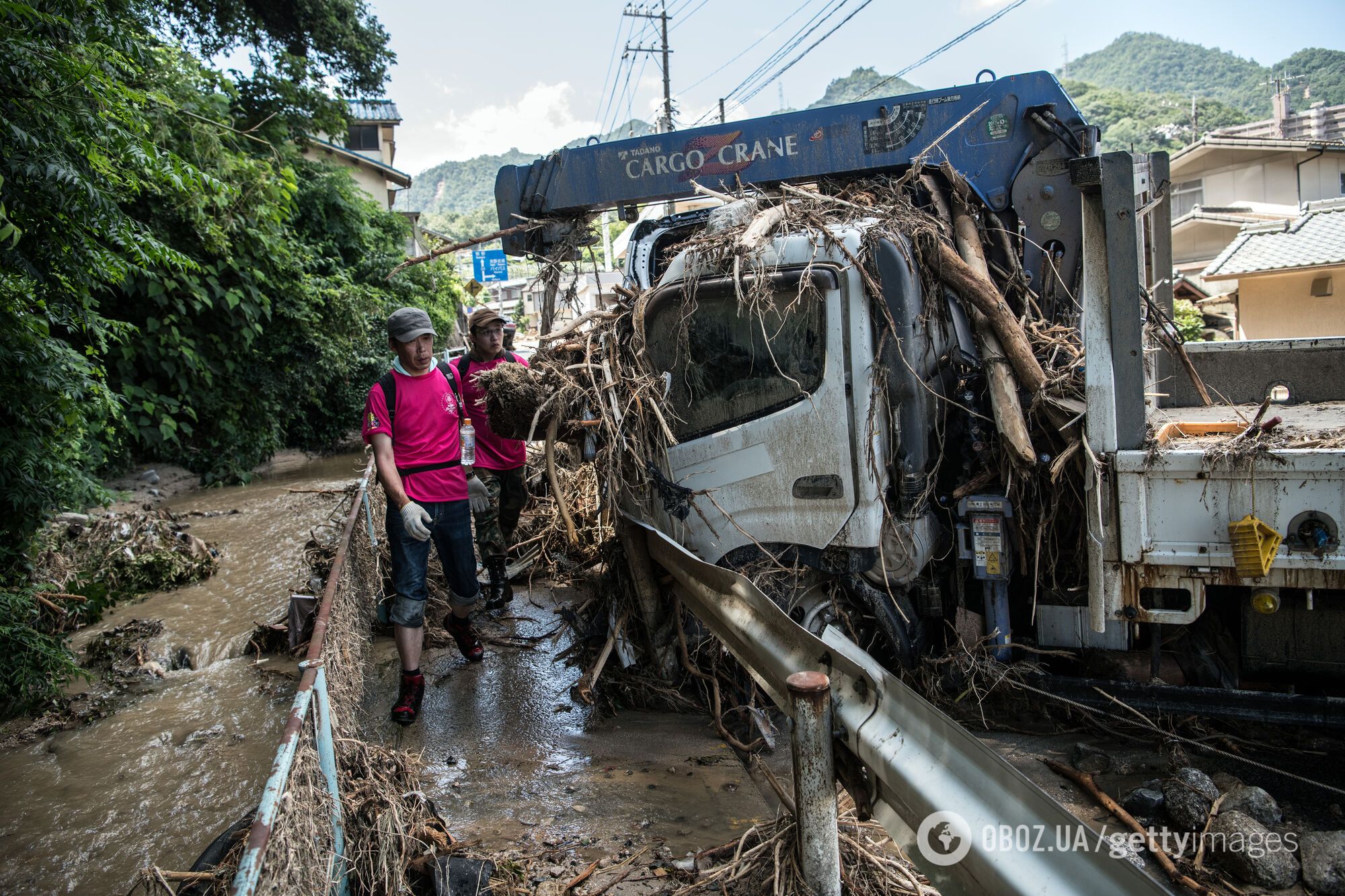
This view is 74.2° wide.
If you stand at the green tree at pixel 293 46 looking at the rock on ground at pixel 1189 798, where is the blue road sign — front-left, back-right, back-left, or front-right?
back-left

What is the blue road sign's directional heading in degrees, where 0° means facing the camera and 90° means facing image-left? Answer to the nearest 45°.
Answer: approximately 0°

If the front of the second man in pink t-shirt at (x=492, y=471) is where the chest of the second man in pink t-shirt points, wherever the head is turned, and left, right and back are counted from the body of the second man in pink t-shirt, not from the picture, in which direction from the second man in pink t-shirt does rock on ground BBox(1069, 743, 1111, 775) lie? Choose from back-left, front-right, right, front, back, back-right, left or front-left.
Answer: front-left

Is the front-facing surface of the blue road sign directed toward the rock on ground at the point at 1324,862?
yes

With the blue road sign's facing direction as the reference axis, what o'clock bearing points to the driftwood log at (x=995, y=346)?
The driftwood log is roughly at 12 o'clock from the blue road sign.

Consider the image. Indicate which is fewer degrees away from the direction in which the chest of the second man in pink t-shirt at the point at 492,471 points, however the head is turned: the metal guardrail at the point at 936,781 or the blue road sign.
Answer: the metal guardrail

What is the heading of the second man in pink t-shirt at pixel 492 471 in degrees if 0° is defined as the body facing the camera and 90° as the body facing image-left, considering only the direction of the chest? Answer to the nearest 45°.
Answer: approximately 0°

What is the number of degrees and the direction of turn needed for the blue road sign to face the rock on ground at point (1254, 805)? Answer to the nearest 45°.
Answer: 0° — it already faces it

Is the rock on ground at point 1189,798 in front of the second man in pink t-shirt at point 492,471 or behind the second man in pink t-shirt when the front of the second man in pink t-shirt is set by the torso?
in front

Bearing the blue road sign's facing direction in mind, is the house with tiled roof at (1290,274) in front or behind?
in front
